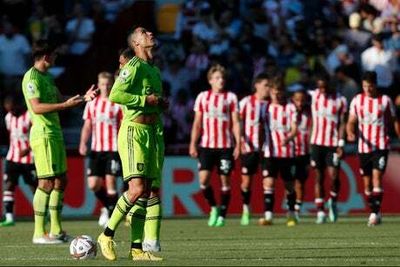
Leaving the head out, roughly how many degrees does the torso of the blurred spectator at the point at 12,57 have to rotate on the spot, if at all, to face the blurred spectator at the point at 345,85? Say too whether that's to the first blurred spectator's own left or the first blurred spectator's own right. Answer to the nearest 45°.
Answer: approximately 90° to the first blurred spectator's own left

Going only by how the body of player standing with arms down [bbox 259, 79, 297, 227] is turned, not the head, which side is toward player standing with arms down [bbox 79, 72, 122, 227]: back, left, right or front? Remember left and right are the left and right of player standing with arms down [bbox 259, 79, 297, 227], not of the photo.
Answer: right

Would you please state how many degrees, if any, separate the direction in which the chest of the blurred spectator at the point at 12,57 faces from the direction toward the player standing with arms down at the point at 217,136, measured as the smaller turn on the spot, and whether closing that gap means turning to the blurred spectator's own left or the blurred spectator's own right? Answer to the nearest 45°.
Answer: approximately 45° to the blurred spectator's own left

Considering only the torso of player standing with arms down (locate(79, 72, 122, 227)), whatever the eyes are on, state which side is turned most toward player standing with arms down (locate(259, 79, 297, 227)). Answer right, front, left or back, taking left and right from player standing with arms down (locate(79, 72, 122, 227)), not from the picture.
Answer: left

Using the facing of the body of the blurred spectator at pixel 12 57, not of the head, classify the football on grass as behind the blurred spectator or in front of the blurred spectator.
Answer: in front

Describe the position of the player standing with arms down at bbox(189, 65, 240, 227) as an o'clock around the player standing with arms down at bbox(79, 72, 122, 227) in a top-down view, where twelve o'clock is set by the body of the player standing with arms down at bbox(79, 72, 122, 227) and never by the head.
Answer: the player standing with arms down at bbox(189, 65, 240, 227) is roughly at 9 o'clock from the player standing with arms down at bbox(79, 72, 122, 227).

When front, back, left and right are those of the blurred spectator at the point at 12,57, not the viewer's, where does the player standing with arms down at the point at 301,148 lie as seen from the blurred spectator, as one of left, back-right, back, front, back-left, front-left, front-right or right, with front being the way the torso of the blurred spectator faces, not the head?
front-left
